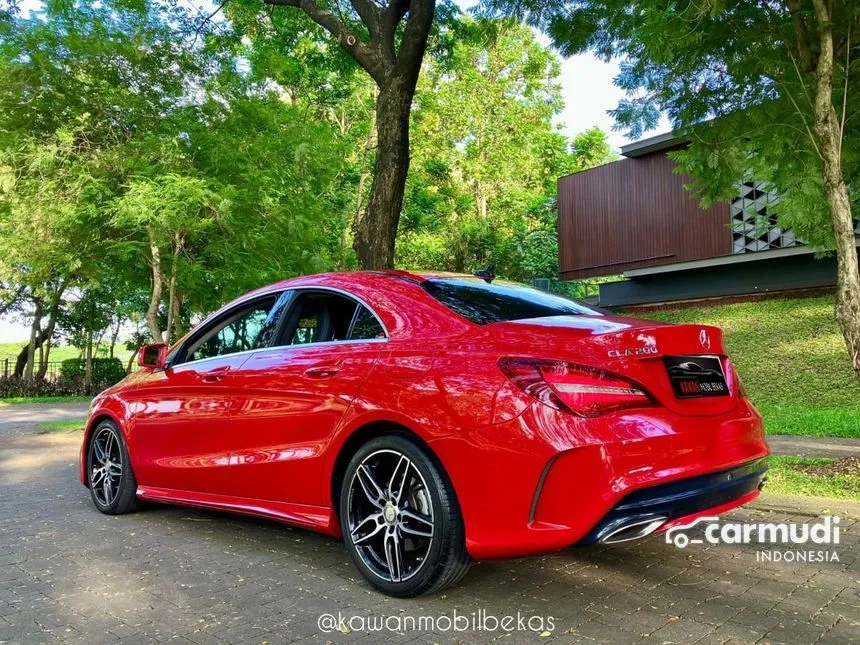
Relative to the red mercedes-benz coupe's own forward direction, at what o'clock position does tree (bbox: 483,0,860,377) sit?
The tree is roughly at 3 o'clock from the red mercedes-benz coupe.

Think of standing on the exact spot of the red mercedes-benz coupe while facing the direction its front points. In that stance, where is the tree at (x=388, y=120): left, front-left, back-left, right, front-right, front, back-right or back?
front-right

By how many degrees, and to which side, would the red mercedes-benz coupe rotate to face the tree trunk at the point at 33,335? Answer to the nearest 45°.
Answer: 0° — it already faces it

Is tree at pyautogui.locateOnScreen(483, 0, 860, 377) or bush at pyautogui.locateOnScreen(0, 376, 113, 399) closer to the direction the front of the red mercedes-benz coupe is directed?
the bush

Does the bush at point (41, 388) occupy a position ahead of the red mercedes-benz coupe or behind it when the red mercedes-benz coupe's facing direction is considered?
ahead

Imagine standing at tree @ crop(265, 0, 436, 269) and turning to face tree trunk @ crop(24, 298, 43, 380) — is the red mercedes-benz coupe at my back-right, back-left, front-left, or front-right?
back-left

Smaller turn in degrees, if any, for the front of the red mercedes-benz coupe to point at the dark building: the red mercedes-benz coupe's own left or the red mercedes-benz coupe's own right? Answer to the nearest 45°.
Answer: approximately 45° to the red mercedes-benz coupe's own right

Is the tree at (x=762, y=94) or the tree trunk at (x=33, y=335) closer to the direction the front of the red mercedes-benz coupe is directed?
the tree trunk

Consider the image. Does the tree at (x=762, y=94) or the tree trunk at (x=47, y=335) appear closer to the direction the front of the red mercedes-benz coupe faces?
the tree trunk

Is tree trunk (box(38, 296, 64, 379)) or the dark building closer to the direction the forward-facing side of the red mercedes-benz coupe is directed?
the tree trunk

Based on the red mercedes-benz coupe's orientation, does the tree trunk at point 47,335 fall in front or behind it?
in front

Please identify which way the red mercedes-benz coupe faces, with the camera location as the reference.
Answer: facing away from the viewer and to the left of the viewer
